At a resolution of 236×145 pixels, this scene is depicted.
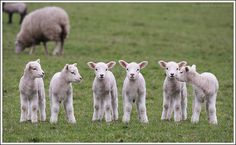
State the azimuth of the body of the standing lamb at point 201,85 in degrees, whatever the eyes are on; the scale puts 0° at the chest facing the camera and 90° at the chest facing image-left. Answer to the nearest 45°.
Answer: approximately 45°

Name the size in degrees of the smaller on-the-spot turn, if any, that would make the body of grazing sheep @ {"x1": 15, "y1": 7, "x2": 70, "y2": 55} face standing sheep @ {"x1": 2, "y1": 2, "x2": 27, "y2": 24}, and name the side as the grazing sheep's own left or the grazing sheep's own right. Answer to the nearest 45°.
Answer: approximately 90° to the grazing sheep's own right

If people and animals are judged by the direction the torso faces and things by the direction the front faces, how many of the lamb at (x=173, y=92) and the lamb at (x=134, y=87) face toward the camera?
2

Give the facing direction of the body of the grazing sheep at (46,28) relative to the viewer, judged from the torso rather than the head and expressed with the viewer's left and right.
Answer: facing to the left of the viewer

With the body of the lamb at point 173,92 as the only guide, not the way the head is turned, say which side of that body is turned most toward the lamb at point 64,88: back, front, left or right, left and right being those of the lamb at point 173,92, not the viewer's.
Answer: right

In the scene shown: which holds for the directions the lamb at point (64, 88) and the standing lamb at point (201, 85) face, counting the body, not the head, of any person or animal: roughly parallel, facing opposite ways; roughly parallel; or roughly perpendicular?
roughly perpendicular

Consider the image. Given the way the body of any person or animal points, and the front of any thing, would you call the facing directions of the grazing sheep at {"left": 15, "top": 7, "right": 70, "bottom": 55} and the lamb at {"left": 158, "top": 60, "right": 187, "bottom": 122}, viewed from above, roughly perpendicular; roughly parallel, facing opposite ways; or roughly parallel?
roughly perpendicular

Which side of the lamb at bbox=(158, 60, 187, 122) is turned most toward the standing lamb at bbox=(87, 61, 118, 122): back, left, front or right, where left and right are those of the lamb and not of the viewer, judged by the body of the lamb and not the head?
right

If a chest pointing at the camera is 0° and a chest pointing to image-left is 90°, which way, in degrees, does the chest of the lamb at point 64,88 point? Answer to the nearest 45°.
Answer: approximately 315°
